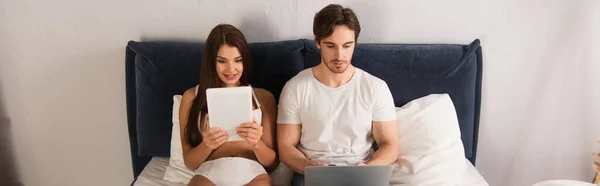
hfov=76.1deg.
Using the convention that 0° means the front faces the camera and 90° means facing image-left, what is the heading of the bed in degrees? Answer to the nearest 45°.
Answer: approximately 0°

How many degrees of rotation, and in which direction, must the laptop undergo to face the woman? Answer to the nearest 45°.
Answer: approximately 90° to its left

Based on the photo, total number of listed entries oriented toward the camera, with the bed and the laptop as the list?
1

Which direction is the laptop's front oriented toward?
away from the camera

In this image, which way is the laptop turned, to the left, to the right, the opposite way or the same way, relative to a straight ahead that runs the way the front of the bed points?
the opposite way

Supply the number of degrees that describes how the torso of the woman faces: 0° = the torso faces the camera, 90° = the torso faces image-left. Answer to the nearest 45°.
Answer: approximately 0°

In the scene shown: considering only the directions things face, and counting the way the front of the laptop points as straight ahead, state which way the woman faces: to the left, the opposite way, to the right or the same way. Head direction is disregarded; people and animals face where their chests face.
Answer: the opposite way
